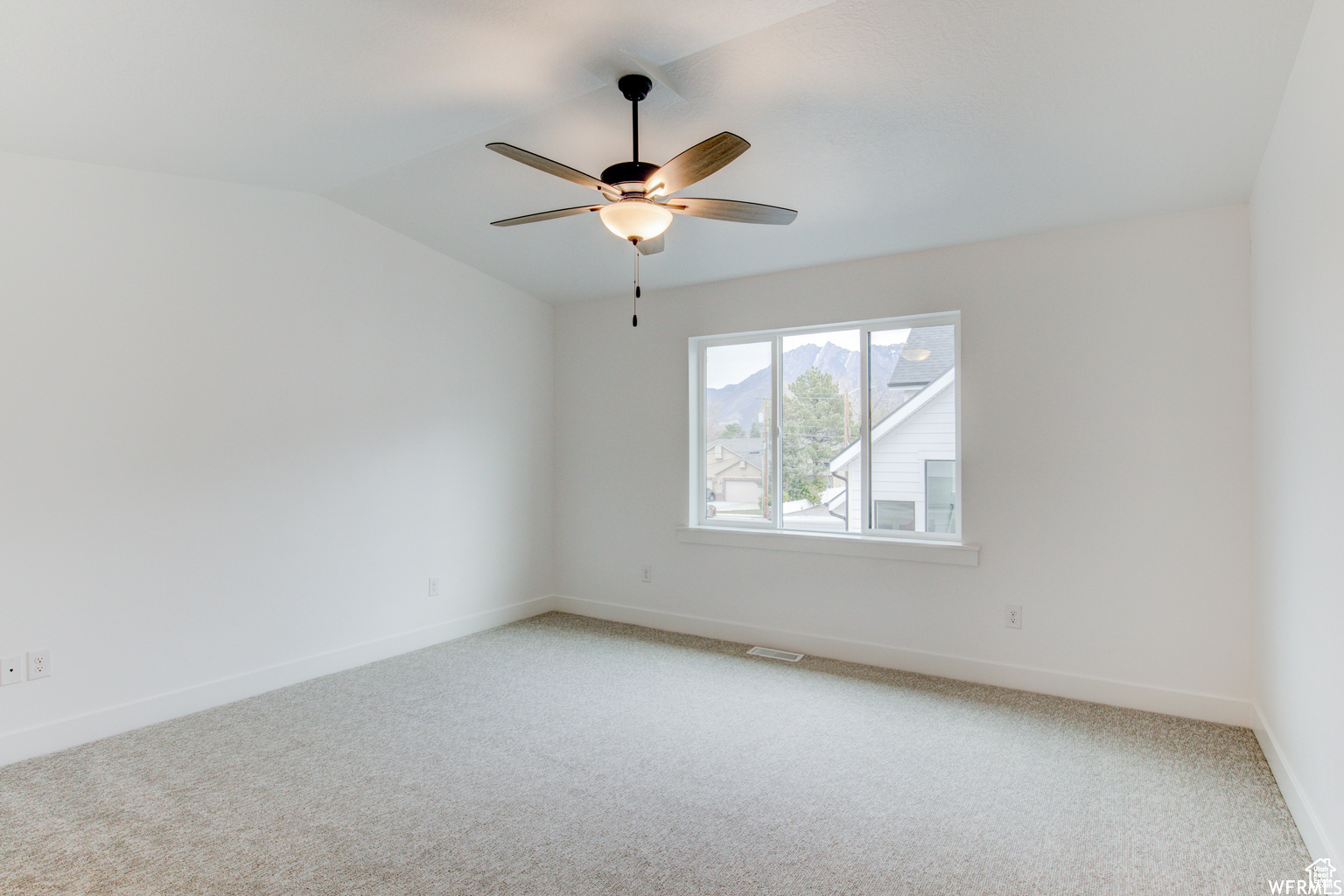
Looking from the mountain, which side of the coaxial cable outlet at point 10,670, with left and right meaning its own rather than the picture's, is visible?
left

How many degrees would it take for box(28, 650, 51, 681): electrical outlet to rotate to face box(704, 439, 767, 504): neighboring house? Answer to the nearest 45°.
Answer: approximately 90° to its left

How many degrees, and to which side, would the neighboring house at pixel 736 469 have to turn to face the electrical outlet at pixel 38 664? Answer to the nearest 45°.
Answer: approximately 45° to its right

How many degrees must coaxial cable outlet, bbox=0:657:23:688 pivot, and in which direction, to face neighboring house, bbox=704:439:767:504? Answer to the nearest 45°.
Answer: approximately 90° to its left

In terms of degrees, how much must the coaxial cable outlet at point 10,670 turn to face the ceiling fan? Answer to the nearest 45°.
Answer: approximately 45° to its left

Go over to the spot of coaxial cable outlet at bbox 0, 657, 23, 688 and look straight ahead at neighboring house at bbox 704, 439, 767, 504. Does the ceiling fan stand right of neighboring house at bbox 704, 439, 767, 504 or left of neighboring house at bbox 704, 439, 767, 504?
right
